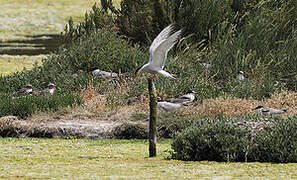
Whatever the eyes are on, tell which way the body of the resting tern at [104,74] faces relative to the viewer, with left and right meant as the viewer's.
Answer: facing to the left of the viewer

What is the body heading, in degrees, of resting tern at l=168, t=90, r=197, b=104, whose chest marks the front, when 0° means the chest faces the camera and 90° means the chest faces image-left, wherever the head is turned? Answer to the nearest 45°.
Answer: approximately 270°

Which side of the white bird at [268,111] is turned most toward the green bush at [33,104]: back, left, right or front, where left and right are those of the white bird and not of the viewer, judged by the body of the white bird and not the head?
front

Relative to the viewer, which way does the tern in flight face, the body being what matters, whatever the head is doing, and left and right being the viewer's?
facing to the left of the viewer

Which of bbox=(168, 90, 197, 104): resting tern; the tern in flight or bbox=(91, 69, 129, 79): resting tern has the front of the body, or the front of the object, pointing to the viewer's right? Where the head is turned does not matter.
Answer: bbox=(168, 90, 197, 104): resting tern

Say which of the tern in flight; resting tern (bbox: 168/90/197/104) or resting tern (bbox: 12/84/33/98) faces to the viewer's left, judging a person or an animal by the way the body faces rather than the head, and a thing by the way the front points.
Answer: the tern in flight

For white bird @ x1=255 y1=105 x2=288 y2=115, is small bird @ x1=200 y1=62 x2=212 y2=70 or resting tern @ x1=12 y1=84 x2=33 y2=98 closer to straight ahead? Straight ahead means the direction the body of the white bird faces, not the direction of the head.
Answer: the resting tern

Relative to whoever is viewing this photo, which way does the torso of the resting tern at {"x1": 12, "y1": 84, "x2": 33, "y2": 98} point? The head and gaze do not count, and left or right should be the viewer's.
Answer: facing to the right of the viewer

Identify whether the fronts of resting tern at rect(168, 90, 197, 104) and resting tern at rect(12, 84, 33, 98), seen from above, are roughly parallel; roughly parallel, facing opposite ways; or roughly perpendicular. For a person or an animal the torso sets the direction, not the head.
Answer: roughly parallel

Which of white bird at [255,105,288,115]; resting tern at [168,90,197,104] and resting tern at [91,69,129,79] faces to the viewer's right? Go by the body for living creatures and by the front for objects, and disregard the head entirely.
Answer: resting tern at [168,90,197,104]

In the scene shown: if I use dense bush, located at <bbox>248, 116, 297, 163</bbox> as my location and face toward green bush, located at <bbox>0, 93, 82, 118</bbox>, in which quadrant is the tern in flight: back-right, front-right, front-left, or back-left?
front-left

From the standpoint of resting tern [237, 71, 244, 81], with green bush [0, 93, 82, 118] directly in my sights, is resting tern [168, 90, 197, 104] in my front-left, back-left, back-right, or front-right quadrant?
front-left

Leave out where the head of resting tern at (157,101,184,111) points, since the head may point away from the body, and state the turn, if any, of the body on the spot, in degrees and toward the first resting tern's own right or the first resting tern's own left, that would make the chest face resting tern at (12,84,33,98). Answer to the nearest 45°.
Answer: approximately 45° to the first resting tern's own right
